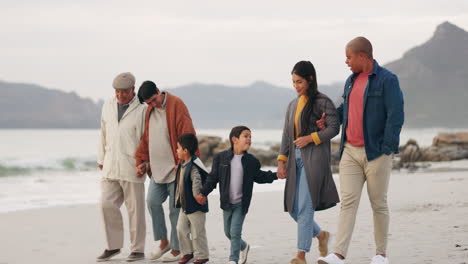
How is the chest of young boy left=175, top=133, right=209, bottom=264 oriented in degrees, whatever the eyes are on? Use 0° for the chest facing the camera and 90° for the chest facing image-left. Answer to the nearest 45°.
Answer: approximately 45°

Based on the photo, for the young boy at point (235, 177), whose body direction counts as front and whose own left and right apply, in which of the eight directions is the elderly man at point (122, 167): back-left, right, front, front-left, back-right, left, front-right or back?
back-right

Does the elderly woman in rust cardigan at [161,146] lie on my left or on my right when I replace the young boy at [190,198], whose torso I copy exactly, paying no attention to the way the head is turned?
on my right

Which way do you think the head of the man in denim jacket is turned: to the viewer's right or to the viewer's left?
to the viewer's left

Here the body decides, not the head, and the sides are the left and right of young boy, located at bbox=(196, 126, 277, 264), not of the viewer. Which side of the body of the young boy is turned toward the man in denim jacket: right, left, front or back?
left

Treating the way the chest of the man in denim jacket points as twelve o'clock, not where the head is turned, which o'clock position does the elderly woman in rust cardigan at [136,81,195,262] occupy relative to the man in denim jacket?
The elderly woman in rust cardigan is roughly at 2 o'clock from the man in denim jacket.

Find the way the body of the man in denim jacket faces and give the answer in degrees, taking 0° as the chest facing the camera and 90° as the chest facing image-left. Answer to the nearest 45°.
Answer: approximately 45°

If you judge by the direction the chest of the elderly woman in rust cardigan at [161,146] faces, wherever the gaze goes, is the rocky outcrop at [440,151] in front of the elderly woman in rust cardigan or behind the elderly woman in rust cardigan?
behind

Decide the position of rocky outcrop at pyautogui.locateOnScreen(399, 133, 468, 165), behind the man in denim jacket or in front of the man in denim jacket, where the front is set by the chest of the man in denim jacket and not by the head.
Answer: behind

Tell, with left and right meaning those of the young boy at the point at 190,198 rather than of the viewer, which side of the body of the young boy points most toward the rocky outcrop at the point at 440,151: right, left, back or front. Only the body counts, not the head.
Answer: back

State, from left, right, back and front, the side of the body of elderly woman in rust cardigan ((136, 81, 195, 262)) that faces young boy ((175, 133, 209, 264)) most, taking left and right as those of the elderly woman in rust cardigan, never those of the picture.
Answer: left
